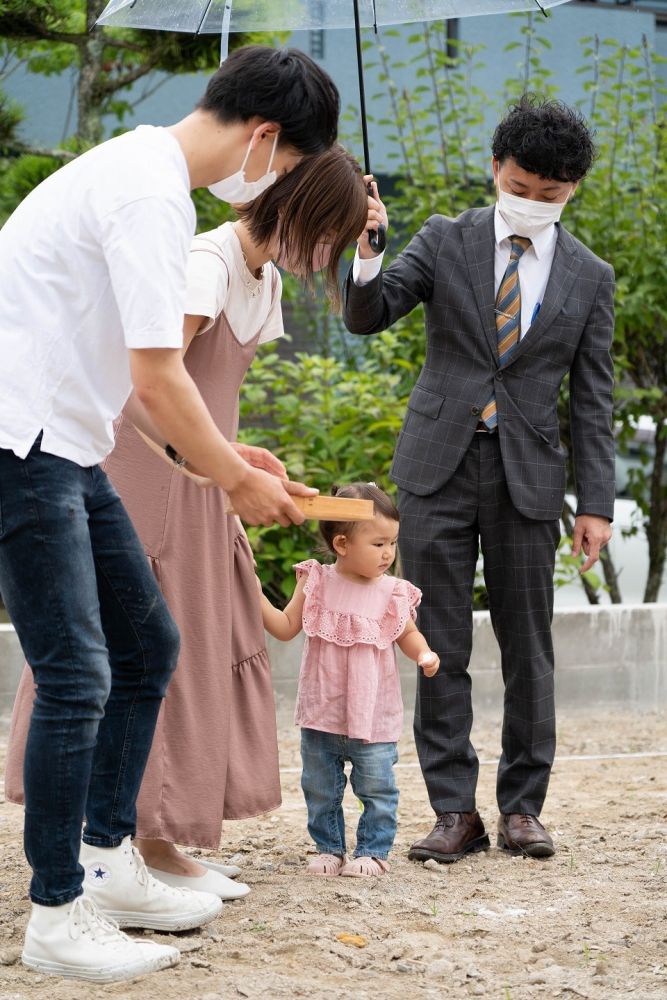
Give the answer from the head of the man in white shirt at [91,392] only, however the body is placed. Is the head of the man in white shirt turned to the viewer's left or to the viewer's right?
to the viewer's right

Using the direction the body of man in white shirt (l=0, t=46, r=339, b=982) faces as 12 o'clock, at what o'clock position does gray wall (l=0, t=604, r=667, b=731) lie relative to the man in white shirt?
The gray wall is roughly at 10 o'clock from the man in white shirt.

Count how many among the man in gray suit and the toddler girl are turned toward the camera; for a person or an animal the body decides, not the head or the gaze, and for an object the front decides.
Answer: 2

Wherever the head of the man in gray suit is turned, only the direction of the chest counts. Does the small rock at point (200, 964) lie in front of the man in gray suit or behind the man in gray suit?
in front

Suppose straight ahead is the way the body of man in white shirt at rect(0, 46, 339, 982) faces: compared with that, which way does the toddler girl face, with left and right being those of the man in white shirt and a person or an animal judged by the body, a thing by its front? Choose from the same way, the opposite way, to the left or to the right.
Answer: to the right

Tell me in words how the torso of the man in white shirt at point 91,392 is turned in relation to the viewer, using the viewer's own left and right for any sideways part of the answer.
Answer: facing to the right of the viewer

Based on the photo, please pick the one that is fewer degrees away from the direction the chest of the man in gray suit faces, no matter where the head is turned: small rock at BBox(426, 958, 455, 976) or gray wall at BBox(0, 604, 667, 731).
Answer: the small rock

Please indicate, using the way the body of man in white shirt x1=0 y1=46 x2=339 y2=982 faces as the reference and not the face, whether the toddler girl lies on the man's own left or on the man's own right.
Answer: on the man's own left

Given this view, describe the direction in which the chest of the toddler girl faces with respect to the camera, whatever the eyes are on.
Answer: toward the camera

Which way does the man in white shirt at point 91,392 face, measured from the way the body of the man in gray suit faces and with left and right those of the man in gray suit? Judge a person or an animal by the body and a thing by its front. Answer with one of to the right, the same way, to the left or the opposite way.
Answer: to the left

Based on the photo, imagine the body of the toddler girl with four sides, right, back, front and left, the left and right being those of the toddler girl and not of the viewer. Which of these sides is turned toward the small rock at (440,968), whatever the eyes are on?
front

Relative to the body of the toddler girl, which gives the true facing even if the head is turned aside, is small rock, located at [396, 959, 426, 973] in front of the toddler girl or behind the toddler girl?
in front

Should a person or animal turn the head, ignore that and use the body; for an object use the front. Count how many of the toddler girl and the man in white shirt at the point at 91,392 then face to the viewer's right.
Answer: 1
